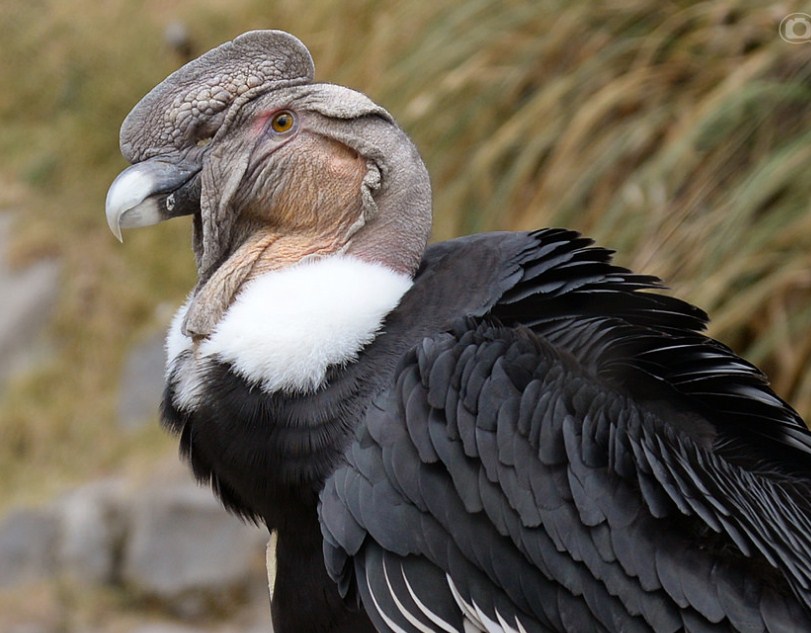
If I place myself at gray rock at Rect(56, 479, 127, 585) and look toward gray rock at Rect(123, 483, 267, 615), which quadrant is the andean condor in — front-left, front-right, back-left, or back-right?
front-right

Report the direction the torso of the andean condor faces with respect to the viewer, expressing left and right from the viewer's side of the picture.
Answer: facing to the left of the viewer

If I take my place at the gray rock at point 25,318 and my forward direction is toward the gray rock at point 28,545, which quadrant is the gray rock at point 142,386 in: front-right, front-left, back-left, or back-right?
front-left

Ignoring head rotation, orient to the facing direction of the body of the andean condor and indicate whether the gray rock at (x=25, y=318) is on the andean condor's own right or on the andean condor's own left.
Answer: on the andean condor's own right
